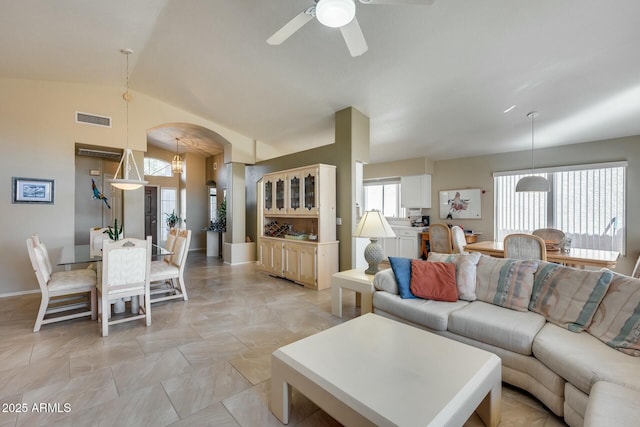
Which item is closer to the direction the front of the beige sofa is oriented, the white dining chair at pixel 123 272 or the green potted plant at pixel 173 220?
the white dining chair

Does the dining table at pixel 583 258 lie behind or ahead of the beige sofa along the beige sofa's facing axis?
behind

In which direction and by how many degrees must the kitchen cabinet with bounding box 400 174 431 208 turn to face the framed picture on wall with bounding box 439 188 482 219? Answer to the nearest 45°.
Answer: approximately 90° to its left

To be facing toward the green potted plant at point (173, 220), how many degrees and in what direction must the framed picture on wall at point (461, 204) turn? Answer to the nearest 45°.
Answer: approximately 90° to its right

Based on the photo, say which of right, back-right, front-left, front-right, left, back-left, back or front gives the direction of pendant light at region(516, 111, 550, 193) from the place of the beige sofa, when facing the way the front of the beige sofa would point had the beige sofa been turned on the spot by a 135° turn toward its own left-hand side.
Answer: left

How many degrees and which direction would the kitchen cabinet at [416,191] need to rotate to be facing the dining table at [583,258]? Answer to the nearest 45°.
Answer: approximately 45° to its left

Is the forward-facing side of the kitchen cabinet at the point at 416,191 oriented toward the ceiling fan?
yes

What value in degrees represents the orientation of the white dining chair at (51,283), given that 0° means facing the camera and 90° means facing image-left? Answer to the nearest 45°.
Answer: approximately 270°

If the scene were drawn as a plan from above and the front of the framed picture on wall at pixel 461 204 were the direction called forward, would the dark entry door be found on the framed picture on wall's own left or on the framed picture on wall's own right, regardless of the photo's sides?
on the framed picture on wall's own right
